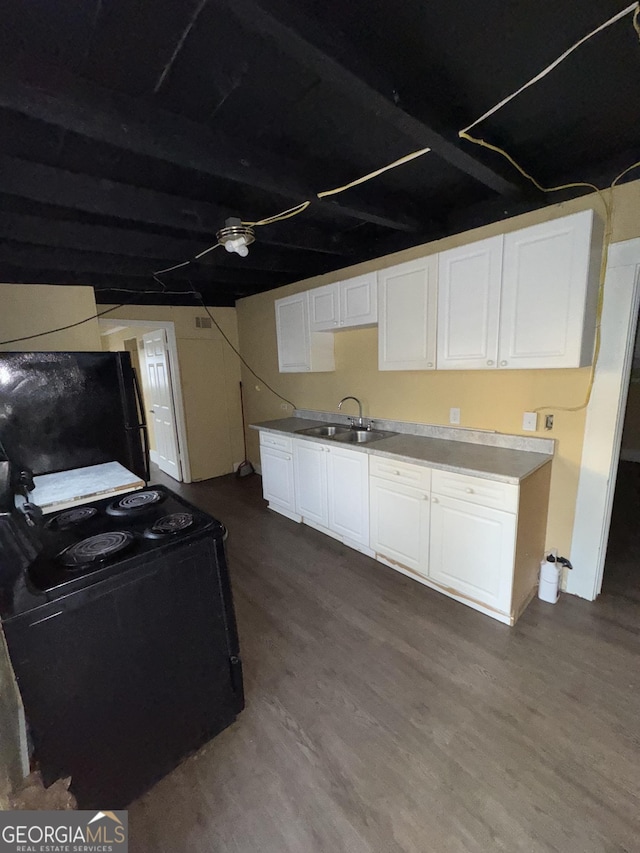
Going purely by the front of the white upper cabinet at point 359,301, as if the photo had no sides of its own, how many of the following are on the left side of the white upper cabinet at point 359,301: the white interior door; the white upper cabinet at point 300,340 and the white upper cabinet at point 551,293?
1

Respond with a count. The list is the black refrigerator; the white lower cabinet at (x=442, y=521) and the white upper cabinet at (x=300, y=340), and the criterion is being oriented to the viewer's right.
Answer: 1

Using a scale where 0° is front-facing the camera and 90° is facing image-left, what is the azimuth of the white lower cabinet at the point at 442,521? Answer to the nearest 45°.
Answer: approximately 45°

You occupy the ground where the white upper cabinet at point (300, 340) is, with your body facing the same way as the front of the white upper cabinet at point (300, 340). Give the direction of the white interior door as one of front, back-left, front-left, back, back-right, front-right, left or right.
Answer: right

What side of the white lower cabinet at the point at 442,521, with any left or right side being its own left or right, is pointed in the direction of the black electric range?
front

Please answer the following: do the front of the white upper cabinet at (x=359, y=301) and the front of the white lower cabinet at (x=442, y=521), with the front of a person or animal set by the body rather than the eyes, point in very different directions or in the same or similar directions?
same or similar directions

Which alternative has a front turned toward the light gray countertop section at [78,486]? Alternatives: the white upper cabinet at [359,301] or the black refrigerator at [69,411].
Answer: the white upper cabinet

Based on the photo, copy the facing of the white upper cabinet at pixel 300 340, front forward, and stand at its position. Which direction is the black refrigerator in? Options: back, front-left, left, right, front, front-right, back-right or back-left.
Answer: front

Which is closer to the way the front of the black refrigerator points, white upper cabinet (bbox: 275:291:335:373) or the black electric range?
the white upper cabinet

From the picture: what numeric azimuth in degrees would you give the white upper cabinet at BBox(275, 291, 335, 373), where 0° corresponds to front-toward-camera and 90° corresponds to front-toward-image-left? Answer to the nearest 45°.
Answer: approximately 45°

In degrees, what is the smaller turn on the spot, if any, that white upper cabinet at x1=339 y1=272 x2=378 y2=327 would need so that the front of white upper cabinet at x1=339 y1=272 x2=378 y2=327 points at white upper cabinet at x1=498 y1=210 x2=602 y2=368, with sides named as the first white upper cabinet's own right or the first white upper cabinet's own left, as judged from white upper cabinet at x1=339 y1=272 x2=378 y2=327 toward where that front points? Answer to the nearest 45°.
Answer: approximately 90° to the first white upper cabinet's own left

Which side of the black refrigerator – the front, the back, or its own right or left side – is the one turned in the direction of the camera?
right

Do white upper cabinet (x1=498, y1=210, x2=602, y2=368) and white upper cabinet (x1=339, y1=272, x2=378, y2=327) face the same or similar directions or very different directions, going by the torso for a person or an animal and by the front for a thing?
same or similar directions

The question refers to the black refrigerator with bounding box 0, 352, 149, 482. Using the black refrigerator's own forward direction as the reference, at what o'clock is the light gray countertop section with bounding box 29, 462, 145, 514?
The light gray countertop section is roughly at 3 o'clock from the black refrigerator.

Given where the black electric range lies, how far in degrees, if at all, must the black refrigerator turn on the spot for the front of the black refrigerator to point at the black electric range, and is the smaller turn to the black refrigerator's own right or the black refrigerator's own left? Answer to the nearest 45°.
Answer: approximately 90° to the black refrigerator's own right

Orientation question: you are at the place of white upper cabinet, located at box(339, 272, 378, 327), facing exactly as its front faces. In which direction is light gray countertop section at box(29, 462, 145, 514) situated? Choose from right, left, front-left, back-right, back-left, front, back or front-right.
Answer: front

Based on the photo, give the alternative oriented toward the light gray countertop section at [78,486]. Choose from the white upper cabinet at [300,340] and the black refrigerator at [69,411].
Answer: the white upper cabinet

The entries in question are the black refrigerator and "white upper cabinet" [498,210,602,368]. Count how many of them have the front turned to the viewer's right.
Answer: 1
